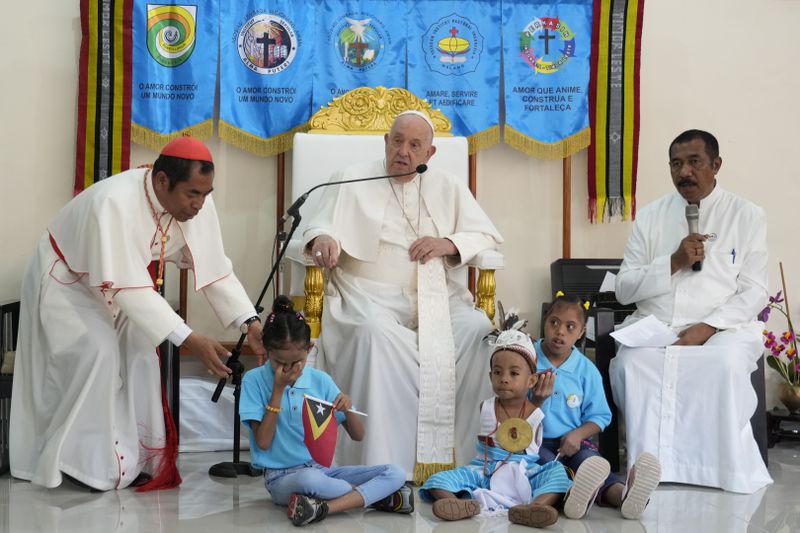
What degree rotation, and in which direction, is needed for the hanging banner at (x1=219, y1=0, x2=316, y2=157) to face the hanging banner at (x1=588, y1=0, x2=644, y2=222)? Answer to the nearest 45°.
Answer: approximately 90° to its left

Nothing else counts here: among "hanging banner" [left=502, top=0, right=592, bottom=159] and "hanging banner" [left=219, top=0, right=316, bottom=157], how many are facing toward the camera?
2

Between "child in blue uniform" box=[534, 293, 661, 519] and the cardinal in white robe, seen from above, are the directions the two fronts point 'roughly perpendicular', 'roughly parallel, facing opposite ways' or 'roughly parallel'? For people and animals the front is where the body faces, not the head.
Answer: roughly perpendicular

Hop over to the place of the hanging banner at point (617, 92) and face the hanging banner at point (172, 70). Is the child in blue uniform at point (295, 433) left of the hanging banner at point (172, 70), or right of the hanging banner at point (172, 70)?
left

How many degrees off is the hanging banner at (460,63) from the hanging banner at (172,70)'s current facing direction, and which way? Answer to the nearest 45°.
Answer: approximately 90° to its left
